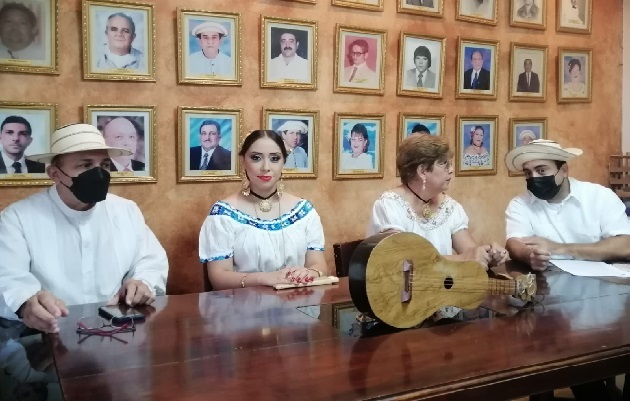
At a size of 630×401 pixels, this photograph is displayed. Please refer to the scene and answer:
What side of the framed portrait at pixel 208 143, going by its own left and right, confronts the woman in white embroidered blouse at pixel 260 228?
front

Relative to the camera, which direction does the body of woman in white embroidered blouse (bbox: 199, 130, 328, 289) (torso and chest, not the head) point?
toward the camera

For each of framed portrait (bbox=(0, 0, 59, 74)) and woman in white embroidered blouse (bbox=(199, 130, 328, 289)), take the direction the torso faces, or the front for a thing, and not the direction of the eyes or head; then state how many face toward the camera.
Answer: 2

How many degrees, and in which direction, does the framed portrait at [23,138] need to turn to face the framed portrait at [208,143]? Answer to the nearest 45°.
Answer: approximately 90° to its left

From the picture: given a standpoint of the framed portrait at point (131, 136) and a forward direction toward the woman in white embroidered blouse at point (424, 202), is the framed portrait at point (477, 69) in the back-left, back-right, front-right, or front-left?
front-left

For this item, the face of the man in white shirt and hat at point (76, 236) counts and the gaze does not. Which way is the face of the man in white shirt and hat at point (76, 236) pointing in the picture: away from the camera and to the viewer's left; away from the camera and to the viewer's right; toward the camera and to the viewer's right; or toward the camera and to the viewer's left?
toward the camera and to the viewer's right

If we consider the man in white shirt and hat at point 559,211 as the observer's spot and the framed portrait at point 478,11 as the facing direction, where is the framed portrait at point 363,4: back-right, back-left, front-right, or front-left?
front-left

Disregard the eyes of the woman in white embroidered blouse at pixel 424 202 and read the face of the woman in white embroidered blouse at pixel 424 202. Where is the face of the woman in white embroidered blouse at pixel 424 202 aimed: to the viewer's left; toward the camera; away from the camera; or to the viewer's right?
to the viewer's right

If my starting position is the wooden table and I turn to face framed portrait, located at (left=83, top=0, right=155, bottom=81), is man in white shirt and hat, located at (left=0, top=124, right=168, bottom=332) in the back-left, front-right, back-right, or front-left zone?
front-left

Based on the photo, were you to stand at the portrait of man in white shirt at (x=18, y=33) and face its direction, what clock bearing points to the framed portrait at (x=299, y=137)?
The framed portrait is roughly at 9 o'clock from the portrait of man in white shirt.

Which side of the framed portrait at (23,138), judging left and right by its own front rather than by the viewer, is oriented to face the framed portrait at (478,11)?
left

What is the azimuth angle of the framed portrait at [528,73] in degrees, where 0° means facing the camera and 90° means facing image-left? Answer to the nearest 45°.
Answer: approximately 315°

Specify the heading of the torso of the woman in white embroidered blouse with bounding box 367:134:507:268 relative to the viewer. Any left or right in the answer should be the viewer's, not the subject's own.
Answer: facing the viewer and to the right of the viewer

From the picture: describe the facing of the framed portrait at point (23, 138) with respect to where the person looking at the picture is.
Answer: facing the viewer

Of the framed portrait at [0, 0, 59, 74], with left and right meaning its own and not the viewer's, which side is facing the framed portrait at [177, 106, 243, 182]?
left

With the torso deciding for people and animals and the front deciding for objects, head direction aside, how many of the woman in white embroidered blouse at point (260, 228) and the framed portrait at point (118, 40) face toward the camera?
2

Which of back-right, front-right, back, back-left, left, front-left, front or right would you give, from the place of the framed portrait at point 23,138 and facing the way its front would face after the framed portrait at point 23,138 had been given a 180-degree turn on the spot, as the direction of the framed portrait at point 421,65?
right
